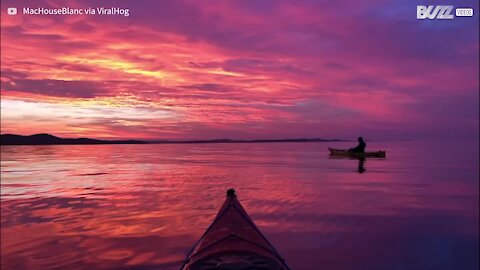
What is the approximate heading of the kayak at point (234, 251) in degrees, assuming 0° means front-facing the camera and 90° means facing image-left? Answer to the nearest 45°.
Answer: approximately 180°
